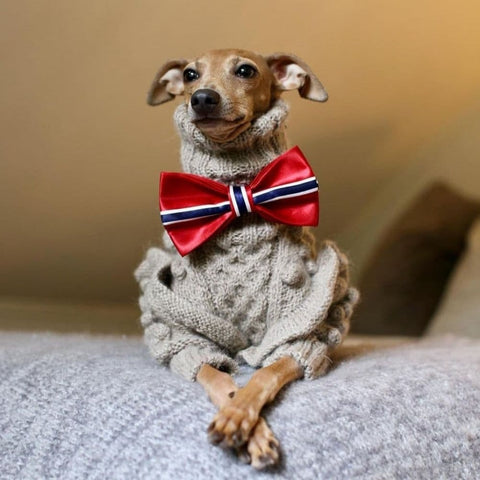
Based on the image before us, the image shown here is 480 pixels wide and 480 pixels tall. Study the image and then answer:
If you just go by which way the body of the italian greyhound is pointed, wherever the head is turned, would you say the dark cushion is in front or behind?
behind

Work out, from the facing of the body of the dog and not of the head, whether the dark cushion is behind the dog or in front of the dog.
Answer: behind

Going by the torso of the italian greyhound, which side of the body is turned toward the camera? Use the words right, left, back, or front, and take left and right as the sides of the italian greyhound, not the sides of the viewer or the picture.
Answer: front
